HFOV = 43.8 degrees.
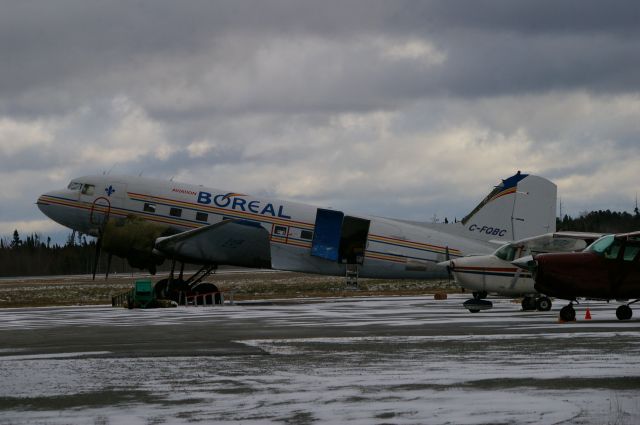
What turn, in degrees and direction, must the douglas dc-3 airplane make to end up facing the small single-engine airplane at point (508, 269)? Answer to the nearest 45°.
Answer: approximately 135° to its left

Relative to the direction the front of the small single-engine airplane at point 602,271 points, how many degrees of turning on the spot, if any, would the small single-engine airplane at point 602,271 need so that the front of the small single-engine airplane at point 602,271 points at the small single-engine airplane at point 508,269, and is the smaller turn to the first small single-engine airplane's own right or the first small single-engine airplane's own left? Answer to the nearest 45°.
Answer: approximately 45° to the first small single-engine airplane's own right

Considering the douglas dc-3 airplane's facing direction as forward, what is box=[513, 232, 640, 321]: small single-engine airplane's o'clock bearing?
The small single-engine airplane is roughly at 8 o'clock from the douglas dc-3 airplane.

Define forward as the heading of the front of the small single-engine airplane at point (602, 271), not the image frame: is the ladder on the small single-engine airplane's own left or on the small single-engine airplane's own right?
on the small single-engine airplane's own right

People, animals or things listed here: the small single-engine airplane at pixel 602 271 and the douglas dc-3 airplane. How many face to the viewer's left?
2

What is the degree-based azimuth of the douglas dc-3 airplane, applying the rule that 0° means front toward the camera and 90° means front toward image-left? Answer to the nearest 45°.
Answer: approximately 90°

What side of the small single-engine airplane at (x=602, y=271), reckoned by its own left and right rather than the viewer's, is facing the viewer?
left
